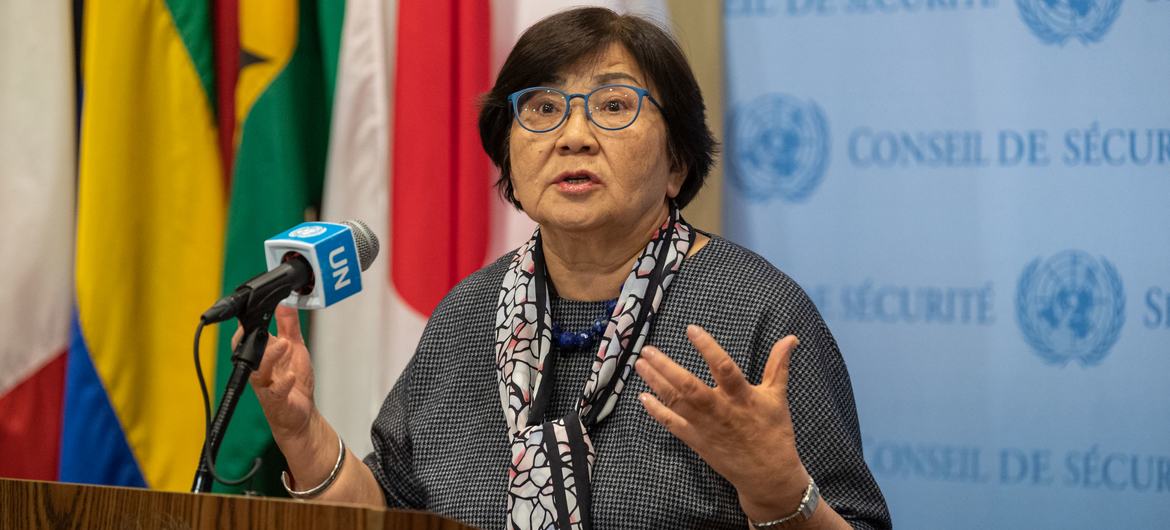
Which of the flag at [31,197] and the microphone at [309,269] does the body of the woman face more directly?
the microphone

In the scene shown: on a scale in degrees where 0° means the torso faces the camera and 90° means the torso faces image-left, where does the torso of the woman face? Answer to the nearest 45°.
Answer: approximately 45°

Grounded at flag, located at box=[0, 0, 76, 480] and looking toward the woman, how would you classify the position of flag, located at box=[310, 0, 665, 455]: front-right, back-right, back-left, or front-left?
front-left

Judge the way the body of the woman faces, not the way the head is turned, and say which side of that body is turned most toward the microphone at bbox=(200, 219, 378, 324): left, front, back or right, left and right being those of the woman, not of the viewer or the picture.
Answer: front

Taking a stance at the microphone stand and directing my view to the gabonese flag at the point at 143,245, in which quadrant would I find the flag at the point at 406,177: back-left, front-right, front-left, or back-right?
front-right

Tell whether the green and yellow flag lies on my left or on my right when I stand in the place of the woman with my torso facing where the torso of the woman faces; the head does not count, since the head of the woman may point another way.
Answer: on my right

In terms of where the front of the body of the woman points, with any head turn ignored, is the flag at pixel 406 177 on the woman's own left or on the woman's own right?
on the woman's own right

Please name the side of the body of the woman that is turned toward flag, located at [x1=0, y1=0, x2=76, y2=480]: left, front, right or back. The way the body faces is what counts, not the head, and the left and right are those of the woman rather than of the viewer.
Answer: right

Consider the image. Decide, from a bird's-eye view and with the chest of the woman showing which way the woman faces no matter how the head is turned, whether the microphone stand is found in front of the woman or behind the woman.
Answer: in front

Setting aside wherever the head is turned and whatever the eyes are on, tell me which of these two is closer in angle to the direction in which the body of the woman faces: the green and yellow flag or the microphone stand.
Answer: the microphone stand

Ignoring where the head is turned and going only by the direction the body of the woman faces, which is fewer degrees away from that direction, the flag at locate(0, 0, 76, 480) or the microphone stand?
the microphone stand

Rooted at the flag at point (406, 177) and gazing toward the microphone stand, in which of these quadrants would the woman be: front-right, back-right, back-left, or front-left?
front-left

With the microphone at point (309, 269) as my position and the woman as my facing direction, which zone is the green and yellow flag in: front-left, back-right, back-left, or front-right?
front-left

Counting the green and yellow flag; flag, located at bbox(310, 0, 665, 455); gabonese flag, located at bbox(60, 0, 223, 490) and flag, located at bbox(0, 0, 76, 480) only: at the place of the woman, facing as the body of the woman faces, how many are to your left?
0
